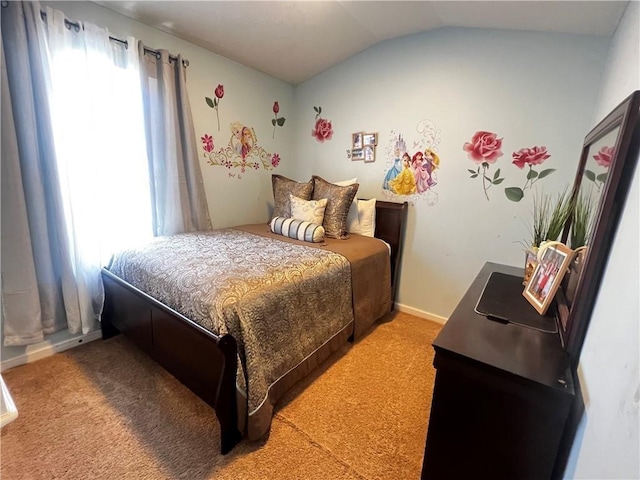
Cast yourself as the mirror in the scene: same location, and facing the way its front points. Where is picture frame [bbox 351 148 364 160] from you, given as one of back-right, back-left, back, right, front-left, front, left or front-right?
front-right

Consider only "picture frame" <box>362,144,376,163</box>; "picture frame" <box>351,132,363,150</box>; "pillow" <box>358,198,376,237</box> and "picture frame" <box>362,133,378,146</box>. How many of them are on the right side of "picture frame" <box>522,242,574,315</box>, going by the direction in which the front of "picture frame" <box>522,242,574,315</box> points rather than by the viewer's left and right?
4

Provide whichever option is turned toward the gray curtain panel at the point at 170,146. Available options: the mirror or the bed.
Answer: the mirror

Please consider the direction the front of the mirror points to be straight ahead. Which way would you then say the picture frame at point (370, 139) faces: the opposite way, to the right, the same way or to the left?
to the left

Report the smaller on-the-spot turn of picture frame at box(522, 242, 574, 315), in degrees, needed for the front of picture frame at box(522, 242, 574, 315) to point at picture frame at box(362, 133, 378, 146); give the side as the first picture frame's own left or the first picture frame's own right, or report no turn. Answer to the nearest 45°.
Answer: approximately 90° to the first picture frame's own right

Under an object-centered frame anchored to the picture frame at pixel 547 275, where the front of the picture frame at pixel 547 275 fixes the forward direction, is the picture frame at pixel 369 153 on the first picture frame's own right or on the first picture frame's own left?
on the first picture frame's own right

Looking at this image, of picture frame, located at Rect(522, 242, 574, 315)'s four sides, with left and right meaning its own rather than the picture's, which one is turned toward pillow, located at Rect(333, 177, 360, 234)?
right

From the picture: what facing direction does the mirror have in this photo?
to the viewer's left

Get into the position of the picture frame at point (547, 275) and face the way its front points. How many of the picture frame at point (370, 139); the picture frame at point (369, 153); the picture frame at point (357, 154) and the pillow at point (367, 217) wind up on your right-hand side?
4

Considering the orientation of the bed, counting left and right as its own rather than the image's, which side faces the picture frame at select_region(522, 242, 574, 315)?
left

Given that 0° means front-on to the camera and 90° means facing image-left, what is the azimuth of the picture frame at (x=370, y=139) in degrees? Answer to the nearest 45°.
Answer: approximately 45°

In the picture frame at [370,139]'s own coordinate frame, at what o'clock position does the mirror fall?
The mirror is roughly at 10 o'clock from the picture frame.

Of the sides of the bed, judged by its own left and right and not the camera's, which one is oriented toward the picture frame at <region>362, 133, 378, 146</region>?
back
